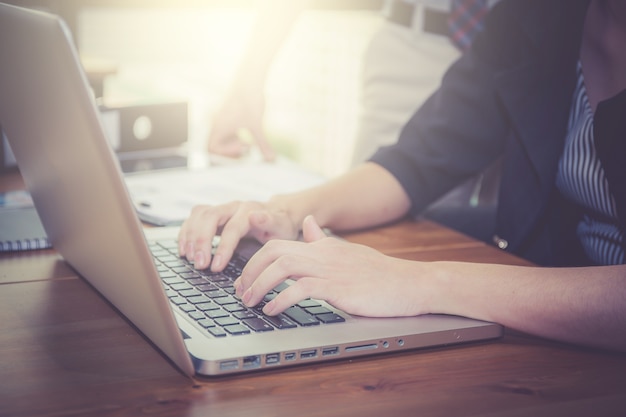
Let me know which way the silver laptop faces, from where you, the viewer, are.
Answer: facing away from the viewer and to the right of the viewer

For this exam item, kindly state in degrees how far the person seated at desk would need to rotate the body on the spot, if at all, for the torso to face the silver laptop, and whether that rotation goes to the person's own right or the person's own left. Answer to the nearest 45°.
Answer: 0° — they already face it

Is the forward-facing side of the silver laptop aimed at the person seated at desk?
yes

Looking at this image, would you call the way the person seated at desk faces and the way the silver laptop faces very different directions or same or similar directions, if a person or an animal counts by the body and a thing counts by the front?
very different directions

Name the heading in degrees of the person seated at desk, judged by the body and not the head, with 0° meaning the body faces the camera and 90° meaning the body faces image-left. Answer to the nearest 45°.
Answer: approximately 45°
